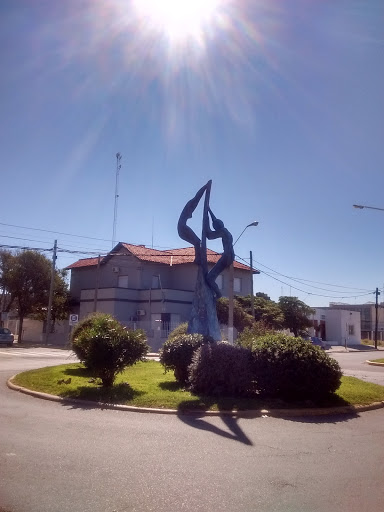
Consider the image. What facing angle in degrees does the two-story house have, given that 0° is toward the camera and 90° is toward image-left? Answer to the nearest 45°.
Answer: approximately 0°

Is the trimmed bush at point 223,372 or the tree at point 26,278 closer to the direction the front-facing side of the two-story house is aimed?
the trimmed bush

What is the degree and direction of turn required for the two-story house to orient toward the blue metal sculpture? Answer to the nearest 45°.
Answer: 0° — it already faces it

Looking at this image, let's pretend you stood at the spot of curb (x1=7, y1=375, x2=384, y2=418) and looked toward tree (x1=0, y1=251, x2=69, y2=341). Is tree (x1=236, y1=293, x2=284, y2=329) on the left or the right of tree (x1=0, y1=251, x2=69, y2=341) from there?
right

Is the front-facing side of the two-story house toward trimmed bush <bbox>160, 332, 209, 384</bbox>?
yes

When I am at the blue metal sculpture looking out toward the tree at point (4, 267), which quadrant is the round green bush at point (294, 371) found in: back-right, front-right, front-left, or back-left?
back-left

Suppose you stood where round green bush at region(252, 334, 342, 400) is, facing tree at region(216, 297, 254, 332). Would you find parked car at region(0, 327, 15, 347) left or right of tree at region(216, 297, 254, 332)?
left

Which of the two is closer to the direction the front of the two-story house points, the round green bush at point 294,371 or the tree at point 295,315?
the round green bush

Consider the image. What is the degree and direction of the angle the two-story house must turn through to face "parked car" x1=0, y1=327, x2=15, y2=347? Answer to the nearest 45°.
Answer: approximately 45° to its right

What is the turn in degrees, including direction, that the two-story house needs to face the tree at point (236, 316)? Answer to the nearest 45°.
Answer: approximately 45° to its left

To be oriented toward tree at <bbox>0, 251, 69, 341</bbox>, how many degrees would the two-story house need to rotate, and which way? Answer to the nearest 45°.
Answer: approximately 90° to its right
